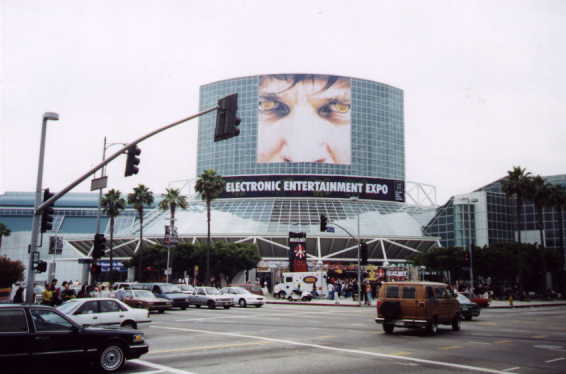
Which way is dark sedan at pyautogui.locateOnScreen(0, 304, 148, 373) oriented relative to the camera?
to the viewer's right

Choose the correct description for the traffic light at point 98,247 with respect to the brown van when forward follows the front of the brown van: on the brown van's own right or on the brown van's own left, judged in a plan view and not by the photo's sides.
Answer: on the brown van's own left
